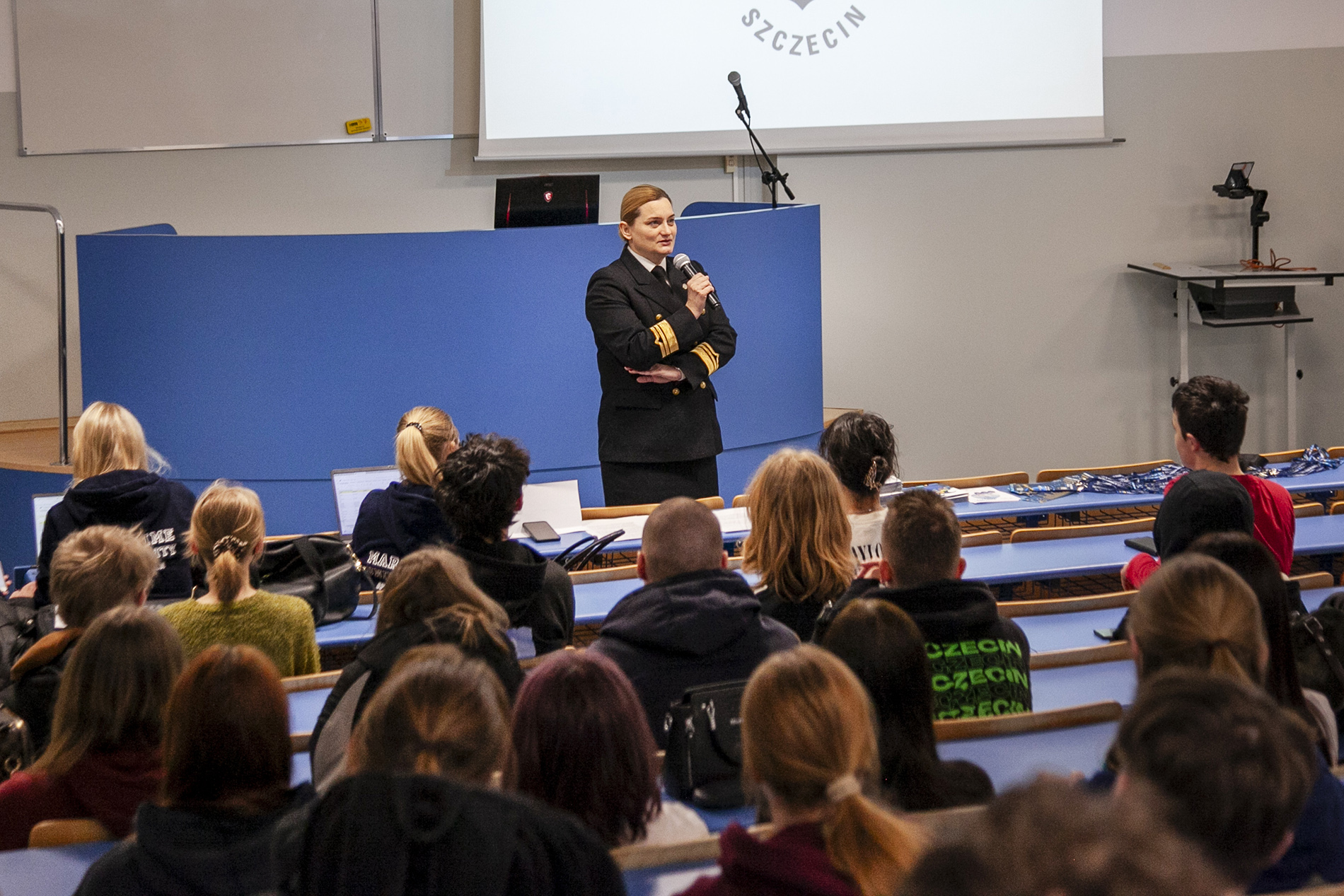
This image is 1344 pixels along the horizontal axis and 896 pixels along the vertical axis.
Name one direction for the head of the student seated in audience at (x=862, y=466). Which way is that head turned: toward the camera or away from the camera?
away from the camera

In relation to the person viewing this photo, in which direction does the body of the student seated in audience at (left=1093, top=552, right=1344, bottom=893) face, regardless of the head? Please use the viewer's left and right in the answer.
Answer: facing away from the viewer

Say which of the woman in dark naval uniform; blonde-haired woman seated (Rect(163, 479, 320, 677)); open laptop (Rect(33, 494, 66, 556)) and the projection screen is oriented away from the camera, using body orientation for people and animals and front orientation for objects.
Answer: the blonde-haired woman seated

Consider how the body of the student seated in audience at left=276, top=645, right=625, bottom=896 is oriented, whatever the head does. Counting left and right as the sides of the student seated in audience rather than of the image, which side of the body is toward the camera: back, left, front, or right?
back

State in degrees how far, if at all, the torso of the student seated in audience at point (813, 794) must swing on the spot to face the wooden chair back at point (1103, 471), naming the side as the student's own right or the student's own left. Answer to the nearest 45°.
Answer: approximately 45° to the student's own right

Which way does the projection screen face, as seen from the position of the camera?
facing the viewer

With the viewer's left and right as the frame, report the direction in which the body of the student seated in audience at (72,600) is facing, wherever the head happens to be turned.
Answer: facing away from the viewer and to the right of the viewer

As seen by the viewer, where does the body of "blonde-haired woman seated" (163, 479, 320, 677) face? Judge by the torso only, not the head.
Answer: away from the camera

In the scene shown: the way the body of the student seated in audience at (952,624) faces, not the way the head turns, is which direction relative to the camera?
away from the camera

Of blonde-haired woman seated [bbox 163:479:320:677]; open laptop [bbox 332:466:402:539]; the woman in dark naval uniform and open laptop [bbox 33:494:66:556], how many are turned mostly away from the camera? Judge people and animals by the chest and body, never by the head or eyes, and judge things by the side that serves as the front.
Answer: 1

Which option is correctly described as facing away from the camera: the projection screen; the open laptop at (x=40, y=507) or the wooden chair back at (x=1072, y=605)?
the wooden chair back

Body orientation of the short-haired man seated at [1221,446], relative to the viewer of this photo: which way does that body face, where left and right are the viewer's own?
facing away from the viewer and to the left of the viewer

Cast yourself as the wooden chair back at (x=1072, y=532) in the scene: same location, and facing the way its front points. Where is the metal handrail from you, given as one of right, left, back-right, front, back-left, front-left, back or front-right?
left

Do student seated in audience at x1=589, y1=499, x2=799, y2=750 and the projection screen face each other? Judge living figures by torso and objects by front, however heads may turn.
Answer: yes

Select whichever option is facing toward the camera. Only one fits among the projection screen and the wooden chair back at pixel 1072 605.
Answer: the projection screen

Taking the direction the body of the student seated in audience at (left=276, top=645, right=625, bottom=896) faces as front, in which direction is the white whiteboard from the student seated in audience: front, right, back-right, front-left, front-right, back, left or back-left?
front

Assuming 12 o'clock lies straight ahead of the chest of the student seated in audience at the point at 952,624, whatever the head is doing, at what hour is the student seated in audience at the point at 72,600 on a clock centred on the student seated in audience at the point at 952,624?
the student seated in audience at the point at 72,600 is roughly at 9 o'clock from the student seated in audience at the point at 952,624.

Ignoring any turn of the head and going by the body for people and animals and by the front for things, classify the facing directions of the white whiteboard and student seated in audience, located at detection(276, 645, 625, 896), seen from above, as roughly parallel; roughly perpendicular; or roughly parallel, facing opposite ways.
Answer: roughly parallel, facing opposite ways

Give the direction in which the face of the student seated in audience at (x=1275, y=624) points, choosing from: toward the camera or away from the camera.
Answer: away from the camera
